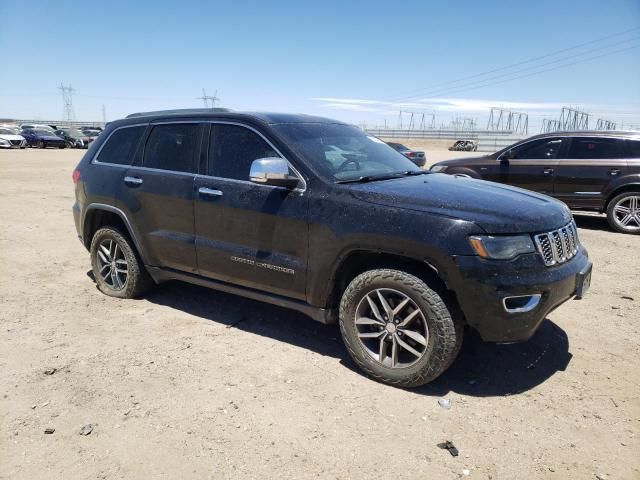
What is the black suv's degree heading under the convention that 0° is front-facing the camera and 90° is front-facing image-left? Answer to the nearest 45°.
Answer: approximately 315°

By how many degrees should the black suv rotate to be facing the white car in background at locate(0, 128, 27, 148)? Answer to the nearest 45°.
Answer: approximately 180°

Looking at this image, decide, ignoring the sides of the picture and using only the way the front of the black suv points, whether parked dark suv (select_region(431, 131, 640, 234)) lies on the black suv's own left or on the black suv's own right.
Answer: on the black suv's own left

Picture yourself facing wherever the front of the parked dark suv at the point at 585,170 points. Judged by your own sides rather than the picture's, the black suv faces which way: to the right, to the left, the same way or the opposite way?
the opposite way

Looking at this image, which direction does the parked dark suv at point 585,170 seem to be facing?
to the viewer's left
